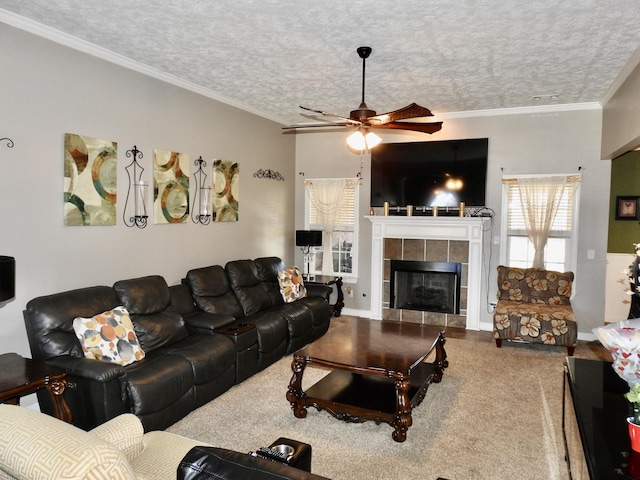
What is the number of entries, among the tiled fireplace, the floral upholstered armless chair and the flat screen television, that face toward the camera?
3

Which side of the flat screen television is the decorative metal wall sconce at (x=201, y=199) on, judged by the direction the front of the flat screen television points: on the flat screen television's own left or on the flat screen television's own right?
on the flat screen television's own right

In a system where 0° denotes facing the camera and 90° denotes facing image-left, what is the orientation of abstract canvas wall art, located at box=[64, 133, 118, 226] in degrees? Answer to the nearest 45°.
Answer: approximately 315°

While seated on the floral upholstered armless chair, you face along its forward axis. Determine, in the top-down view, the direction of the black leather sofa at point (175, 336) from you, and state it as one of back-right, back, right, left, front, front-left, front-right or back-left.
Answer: front-right

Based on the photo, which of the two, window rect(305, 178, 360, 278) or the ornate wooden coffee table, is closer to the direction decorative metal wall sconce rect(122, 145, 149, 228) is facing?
the ornate wooden coffee table

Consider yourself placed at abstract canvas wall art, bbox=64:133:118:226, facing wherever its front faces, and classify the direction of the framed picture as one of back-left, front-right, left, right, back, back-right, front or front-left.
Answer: front-left

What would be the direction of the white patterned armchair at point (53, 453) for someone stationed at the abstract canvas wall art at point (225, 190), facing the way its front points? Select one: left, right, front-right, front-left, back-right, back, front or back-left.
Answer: front-right

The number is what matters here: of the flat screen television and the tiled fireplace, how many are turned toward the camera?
2

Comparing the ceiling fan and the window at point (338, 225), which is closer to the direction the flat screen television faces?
the ceiling fan

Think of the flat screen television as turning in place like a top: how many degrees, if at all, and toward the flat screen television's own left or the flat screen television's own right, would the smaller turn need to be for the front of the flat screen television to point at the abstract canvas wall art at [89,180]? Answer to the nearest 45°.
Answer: approximately 45° to the flat screen television's own right

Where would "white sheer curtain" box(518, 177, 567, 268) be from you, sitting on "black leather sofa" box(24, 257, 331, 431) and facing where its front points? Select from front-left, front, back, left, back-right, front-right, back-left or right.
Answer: front-left

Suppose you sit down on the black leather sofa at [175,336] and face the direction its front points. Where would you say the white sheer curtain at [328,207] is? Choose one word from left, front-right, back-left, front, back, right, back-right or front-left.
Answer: left

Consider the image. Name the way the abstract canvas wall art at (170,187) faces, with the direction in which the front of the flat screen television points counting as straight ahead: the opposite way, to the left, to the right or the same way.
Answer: to the left

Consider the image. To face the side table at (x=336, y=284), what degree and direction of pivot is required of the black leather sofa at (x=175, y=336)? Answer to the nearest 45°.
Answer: approximately 90° to its left
